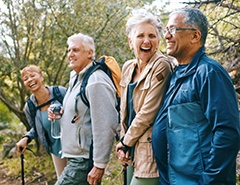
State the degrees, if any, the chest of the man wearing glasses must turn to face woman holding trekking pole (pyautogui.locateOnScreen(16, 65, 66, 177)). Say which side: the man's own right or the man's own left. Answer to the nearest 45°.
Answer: approximately 90° to the man's own right

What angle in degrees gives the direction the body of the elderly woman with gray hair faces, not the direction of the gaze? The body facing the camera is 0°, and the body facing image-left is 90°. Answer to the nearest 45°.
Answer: approximately 45°

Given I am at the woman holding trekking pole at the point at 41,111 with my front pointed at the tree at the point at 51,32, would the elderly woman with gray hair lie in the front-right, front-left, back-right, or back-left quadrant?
back-right

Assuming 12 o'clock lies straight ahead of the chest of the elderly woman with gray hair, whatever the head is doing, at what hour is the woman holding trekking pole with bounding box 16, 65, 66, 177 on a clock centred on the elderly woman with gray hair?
The woman holding trekking pole is roughly at 3 o'clock from the elderly woman with gray hair.

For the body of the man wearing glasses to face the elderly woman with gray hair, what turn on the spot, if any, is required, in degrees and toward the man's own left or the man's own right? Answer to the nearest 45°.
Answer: approximately 90° to the man's own right

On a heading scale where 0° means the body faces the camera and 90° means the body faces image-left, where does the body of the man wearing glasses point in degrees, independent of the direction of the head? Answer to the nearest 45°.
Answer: approximately 45°

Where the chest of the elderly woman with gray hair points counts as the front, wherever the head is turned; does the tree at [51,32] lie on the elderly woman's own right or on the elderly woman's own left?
on the elderly woman's own right
